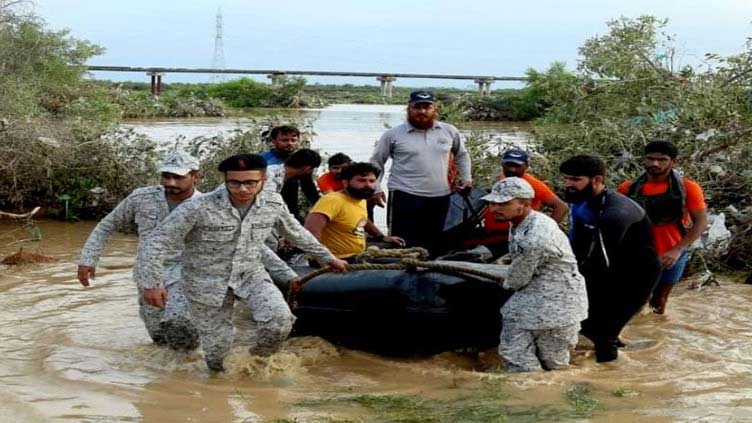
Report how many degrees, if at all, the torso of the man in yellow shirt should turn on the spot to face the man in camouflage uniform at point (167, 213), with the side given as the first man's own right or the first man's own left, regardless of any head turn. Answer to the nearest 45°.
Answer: approximately 90° to the first man's own right

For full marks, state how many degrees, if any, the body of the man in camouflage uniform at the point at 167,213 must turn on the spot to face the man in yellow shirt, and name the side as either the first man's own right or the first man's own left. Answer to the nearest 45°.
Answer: approximately 90° to the first man's own left

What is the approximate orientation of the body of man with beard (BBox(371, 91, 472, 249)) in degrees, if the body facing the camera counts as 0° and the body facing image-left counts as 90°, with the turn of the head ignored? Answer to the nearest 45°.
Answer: approximately 0°

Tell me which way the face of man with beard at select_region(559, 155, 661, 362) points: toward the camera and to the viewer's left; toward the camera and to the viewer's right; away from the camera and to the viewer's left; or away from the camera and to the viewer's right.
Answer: toward the camera and to the viewer's left

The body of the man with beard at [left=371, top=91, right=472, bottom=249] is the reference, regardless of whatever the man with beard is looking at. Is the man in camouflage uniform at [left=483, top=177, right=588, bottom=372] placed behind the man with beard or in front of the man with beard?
in front

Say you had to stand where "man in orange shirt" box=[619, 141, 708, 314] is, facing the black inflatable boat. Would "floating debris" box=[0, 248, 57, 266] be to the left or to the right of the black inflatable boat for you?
right

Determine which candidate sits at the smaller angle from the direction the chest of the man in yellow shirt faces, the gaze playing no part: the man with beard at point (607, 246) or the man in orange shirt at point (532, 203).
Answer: the man with beard

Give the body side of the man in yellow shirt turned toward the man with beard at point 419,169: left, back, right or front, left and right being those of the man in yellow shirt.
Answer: left

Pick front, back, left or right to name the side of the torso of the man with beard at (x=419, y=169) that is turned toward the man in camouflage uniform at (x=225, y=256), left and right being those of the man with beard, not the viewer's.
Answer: front

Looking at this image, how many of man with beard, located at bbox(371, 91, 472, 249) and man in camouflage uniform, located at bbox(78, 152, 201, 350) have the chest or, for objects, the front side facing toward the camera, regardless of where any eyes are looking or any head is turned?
2

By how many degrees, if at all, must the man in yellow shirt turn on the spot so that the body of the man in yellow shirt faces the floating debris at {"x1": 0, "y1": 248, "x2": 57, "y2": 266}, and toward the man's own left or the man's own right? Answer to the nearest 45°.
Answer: approximately 180°

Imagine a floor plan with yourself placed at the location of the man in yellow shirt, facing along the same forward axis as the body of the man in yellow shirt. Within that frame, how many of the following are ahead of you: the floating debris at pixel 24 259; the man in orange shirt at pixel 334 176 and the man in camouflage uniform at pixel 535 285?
1
